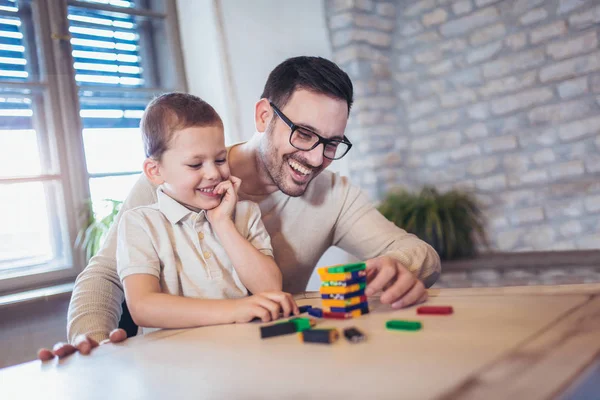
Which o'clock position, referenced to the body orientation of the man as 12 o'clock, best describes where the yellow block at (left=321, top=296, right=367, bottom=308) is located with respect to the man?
The yellow block is roughly at 12 o'clock from the man.

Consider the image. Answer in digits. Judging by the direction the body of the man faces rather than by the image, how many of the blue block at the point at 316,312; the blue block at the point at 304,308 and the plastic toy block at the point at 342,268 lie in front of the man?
3

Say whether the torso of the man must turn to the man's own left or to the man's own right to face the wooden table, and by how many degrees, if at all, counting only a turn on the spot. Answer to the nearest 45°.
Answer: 0° — they already face it

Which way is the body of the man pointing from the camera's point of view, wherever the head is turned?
toward the camera

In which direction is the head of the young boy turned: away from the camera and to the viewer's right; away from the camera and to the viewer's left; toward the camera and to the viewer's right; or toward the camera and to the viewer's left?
toward the camera and to the viewer's right

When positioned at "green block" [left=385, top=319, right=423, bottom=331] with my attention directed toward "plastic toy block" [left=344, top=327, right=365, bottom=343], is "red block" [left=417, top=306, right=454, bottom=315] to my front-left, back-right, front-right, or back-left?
back-right

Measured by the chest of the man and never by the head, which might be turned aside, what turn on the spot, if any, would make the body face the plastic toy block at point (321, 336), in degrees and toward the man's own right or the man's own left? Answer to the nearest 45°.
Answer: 0° — they already face it

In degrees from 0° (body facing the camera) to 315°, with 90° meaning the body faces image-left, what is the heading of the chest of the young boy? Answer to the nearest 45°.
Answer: approximately 315°

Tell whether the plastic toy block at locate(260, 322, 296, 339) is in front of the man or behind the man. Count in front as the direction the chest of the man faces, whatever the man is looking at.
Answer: in front

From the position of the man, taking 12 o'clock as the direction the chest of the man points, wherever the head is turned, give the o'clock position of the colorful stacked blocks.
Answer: The colorful stacked blocks is roughly at 12 o'clock from the man.

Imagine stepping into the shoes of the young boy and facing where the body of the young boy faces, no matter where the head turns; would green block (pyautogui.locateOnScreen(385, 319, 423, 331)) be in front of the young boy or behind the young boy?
in front

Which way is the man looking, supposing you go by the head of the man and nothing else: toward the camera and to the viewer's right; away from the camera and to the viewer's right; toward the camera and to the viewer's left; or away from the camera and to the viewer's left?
toward the camera and to the viewer's right

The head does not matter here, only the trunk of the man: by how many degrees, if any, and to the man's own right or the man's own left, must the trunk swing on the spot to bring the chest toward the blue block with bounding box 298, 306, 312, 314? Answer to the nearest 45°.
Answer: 0° — they already face it
